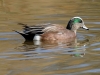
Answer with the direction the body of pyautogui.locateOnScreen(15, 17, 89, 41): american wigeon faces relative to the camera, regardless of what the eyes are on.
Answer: to the viewer's right
